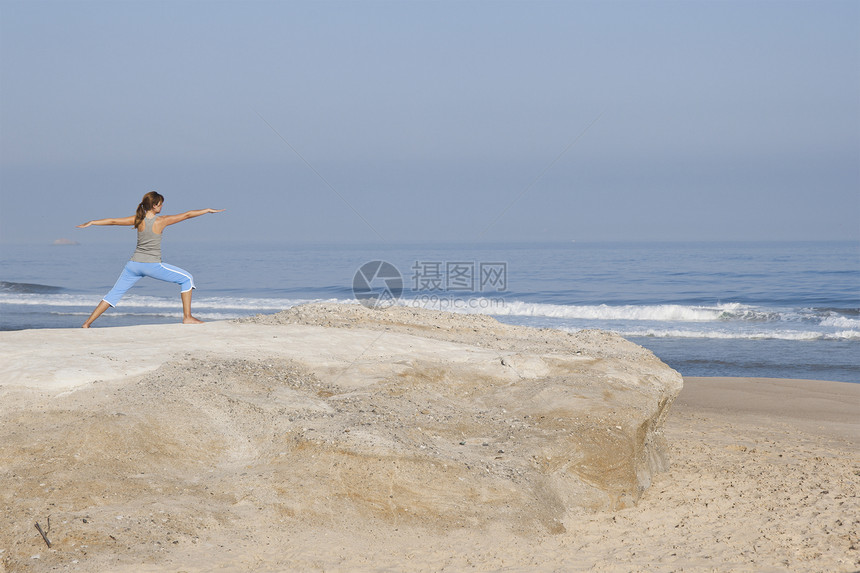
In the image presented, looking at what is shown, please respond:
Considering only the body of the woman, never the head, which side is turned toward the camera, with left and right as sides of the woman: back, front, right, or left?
back

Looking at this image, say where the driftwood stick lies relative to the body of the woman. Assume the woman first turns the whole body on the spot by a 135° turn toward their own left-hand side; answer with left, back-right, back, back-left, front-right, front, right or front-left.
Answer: front-left
